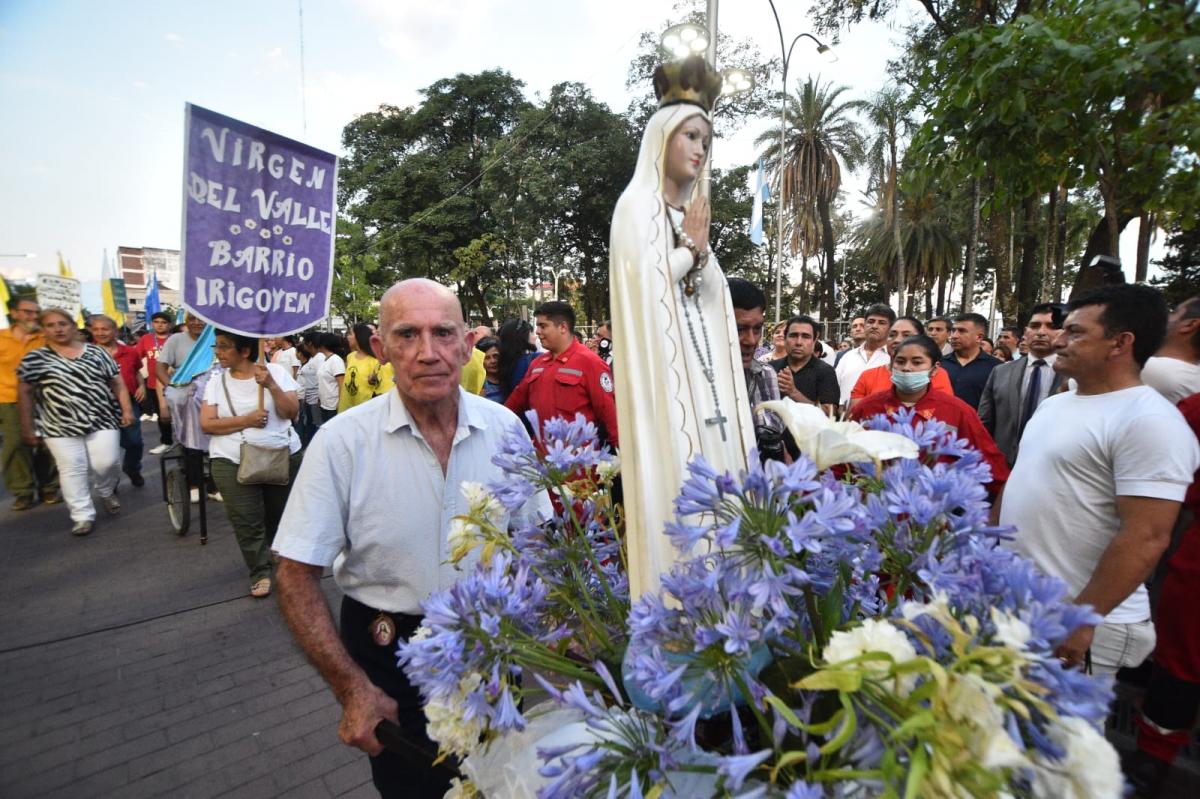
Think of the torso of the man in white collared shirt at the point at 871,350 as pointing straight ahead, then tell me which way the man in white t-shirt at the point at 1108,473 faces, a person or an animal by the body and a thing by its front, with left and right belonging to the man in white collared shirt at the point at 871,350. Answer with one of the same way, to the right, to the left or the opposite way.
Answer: to the right

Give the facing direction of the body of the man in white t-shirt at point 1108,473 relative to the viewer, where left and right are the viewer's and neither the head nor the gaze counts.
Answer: facing to the left of the viewer

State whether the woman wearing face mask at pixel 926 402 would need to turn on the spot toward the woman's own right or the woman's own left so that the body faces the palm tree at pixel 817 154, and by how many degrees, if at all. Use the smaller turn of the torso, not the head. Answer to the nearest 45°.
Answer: approximately 180°

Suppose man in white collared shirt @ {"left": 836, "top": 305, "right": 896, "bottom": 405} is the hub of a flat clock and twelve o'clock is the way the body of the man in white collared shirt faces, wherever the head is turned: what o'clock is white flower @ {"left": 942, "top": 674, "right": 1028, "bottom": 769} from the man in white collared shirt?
The white flower is roughly at 12 o'clock from the man in white collared shirt.

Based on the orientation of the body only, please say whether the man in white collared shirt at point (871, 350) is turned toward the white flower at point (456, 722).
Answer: yes

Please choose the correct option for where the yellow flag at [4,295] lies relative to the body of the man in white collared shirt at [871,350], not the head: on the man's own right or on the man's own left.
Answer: on the man's own right

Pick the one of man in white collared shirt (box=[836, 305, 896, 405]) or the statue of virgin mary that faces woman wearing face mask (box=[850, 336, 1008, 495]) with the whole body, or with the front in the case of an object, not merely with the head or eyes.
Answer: the man in white collared shirt

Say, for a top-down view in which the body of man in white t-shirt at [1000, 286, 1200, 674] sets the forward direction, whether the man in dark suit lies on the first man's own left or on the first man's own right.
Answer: on the first man's own right
